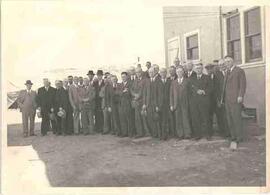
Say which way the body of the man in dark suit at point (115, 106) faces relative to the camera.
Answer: toward the camera

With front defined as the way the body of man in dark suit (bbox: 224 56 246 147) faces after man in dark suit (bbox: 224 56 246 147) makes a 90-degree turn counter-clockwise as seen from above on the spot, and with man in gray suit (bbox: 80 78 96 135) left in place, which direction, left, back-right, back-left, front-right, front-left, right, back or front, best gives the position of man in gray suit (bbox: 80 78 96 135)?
back-right

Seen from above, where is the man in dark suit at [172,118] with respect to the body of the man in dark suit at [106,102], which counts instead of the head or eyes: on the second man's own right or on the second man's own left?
on the second man's own left

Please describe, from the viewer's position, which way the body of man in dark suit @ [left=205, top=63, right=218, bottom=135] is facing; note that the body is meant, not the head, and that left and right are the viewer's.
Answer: facing the viewer and to the left of the viewer

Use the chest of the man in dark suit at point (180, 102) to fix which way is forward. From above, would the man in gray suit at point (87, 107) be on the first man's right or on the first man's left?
on the first man's right

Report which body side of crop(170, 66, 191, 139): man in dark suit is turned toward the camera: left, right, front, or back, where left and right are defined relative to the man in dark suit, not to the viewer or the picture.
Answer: front
